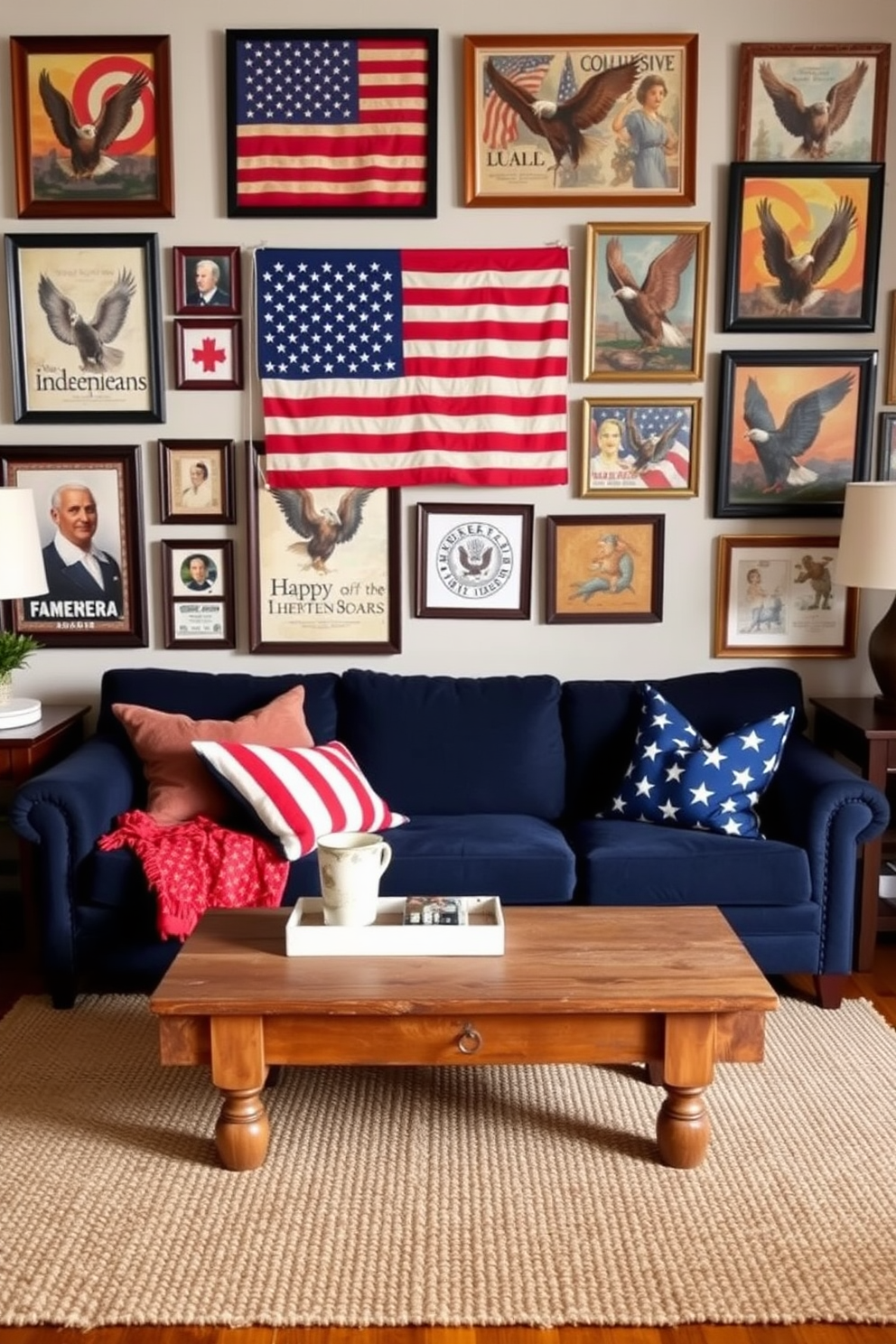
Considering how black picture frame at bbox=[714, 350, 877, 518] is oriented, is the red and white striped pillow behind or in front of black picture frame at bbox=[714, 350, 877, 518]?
in front

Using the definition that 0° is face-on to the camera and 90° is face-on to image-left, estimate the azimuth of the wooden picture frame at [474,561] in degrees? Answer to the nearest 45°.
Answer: approximately 0°

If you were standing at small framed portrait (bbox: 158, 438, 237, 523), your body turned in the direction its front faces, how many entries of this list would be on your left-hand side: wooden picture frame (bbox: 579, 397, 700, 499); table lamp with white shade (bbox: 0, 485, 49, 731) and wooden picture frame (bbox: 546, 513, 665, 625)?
2

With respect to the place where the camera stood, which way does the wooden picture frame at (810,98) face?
facing the viewer

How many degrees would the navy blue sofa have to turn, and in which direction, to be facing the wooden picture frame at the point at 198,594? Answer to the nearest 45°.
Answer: approximately 135° to its right

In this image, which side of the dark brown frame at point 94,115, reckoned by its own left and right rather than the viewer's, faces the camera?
front

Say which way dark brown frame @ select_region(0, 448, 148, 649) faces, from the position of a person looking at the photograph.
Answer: facing the viewer

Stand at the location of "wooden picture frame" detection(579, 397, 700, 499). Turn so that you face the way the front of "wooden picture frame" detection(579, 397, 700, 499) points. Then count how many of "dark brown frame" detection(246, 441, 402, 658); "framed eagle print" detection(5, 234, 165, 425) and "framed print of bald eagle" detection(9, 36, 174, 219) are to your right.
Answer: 3

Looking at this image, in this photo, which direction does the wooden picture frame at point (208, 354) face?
toward the camera

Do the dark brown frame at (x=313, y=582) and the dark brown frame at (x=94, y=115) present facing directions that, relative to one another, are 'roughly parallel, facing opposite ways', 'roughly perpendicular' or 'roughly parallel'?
roughly parallel

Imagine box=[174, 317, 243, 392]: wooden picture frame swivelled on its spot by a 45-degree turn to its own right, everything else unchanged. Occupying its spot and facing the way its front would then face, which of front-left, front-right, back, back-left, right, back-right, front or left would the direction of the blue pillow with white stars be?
left
